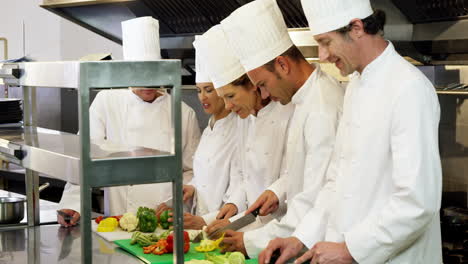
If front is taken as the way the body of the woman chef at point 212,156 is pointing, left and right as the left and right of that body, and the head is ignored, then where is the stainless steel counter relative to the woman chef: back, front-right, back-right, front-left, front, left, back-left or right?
front

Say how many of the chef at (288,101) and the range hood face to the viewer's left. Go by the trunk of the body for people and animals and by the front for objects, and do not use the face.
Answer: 1

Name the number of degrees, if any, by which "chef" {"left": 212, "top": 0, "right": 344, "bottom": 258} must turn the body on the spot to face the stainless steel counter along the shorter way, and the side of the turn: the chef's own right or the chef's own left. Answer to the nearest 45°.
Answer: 0° — they already face it

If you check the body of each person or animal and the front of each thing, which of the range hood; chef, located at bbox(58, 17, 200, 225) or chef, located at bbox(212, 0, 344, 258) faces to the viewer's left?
chef, located at bbox(212, 0, 344, 258)

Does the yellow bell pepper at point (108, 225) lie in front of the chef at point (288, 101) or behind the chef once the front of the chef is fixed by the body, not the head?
in front

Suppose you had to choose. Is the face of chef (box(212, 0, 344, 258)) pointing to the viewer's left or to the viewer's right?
to the viewer's left

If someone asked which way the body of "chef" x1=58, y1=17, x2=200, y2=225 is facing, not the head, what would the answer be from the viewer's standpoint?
toward the camera

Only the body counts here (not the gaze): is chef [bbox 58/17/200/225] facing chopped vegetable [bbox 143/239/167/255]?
yes

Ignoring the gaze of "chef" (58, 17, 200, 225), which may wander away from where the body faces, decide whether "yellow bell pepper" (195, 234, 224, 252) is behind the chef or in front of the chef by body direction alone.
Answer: in front

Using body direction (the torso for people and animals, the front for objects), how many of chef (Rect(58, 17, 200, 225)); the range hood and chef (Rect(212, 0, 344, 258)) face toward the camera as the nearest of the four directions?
2

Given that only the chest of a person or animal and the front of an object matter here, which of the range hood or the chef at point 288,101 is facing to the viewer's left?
the chef

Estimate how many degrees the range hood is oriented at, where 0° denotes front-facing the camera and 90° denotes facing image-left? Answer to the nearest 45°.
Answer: approximately 0°

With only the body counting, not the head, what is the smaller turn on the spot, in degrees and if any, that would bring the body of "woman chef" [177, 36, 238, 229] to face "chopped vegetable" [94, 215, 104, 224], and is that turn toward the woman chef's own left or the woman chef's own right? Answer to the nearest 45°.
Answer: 0° — they already face it

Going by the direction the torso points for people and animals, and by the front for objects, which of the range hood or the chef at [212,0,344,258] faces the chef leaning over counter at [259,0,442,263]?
the range hood

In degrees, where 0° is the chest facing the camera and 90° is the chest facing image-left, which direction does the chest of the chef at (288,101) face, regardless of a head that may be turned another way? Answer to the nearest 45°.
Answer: approximately 90°

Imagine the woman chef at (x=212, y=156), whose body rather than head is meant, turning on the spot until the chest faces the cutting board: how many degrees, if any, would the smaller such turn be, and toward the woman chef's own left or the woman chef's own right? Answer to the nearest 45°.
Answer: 0° — they already face it

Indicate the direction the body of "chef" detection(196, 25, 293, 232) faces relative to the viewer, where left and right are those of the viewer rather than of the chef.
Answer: facing the viewer and to the left of the viewer
